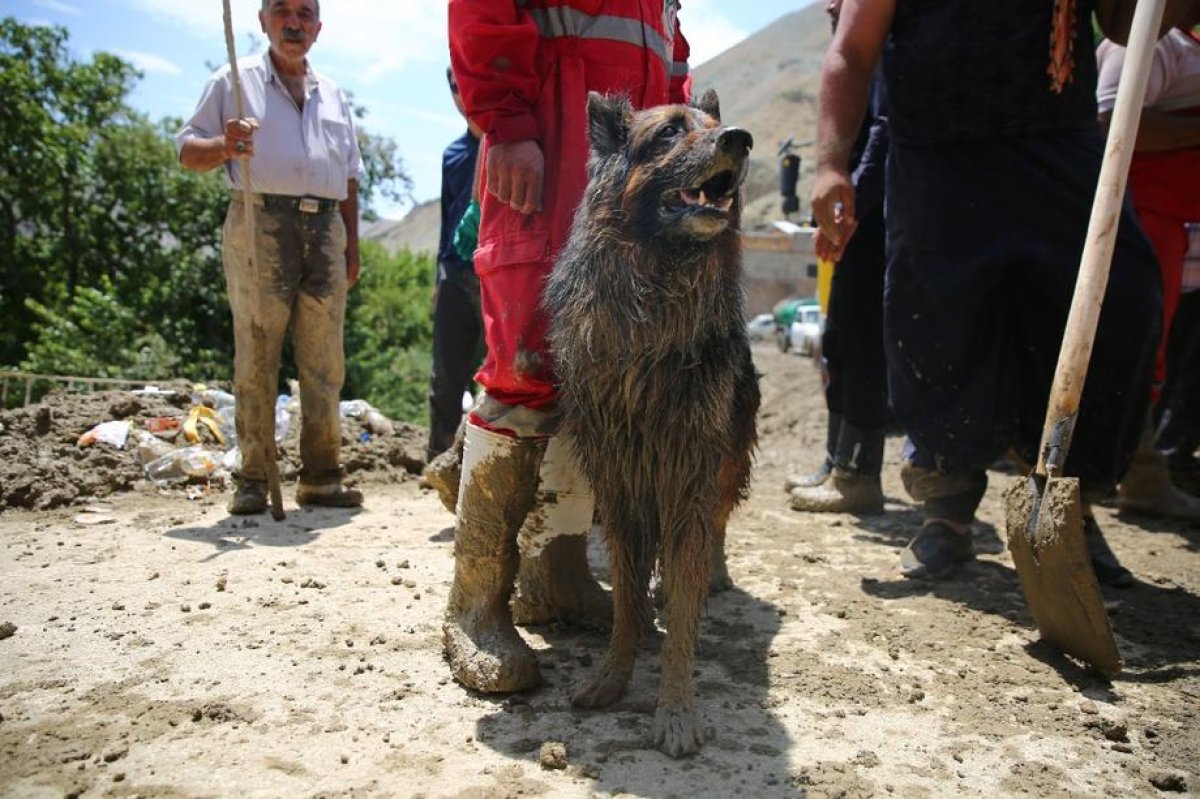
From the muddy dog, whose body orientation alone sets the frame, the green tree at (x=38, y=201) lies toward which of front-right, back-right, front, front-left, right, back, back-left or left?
back-right

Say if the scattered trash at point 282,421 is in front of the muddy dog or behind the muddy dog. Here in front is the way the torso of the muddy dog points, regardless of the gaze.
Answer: behind

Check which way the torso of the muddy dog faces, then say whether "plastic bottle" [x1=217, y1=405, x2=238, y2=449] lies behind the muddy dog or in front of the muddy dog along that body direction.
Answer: behind

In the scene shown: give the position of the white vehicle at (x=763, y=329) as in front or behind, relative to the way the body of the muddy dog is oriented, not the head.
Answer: behind

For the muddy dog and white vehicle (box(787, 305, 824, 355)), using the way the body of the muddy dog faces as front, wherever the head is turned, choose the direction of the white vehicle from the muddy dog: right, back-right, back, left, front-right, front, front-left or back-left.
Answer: back

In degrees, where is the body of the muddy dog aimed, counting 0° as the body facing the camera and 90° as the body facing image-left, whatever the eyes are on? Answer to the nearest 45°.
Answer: approximately 0°

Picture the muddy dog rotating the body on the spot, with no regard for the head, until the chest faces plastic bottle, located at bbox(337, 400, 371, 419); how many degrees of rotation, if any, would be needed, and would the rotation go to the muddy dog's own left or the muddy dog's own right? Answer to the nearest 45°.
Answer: approximately 135° to the muddy dog's own right

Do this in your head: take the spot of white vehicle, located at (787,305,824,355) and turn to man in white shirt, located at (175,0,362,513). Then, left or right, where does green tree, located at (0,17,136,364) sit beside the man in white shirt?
right
